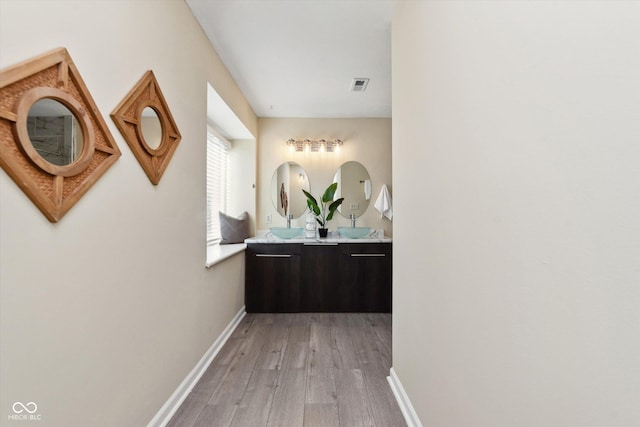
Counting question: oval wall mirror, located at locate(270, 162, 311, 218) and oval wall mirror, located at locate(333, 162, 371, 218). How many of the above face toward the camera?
2

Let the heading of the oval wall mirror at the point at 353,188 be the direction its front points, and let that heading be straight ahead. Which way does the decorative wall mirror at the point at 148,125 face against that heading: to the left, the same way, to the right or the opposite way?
to the left

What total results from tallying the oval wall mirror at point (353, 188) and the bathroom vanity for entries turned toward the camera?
2

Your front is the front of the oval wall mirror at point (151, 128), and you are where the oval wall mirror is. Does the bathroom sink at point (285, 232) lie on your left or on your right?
on your left

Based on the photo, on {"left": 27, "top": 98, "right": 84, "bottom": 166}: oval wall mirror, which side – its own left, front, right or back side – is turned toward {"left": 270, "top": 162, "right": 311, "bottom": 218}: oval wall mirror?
left

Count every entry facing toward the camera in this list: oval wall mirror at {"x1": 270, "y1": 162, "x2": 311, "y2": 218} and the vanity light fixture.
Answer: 2

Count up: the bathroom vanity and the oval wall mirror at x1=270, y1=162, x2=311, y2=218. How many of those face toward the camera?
2

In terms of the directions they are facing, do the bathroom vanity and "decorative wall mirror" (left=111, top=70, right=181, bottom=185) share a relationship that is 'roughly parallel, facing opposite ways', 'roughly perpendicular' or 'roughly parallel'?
roughly perpendicular

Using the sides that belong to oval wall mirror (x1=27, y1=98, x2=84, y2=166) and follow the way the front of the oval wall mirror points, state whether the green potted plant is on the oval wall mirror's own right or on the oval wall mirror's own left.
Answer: on the oval wall mirror's own left

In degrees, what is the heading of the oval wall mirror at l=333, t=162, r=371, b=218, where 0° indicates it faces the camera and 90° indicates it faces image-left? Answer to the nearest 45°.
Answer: approximately 0°

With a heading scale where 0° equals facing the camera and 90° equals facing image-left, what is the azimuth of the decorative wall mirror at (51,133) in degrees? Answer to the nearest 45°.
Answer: approximately 315°
